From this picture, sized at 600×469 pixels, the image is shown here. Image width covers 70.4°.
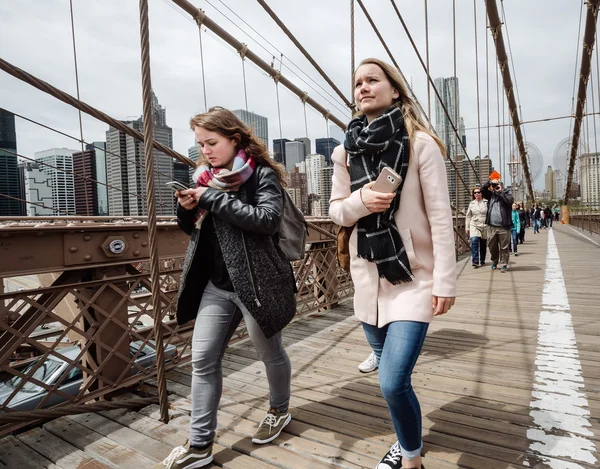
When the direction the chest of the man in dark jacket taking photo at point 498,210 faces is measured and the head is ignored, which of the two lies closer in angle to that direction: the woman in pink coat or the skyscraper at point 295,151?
the woman in pink coat

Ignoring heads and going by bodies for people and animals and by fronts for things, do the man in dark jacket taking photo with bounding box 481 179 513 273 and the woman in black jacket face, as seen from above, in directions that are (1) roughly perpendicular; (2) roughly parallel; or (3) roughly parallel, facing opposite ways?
roughly parallel

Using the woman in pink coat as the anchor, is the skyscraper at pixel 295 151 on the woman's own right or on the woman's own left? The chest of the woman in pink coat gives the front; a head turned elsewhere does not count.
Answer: on the woman's own right

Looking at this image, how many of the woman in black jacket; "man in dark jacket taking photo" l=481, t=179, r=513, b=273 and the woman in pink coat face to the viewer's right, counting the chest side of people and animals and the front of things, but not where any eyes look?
0

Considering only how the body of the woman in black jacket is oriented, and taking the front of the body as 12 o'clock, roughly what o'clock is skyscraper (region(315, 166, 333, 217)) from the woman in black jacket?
The skyscraper is roughly at 5 o'clock from the woman in black jacket.

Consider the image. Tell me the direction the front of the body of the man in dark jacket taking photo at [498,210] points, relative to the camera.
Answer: toward the camera

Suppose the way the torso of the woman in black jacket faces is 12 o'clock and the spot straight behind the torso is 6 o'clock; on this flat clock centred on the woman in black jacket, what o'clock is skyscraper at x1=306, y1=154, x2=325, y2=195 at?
The skyscraper is roughly at 5 o'clock from the woman in black jacket.

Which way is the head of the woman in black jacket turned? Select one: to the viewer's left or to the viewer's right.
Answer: to the viewer's left

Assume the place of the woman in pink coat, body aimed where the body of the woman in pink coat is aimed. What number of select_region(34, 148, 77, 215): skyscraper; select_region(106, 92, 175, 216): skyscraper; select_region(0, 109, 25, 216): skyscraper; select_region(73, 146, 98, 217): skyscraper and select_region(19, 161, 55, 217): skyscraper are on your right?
5

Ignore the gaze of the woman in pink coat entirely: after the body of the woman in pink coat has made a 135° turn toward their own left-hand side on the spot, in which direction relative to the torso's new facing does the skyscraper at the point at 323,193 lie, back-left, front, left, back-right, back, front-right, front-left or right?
left

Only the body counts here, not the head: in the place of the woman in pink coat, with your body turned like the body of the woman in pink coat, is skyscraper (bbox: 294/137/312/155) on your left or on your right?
on your right

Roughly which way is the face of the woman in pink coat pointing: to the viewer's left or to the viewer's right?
to the viewer's left

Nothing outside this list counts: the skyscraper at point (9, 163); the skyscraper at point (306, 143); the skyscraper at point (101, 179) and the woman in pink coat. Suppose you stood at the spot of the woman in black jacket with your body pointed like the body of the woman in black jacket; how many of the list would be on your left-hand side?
1

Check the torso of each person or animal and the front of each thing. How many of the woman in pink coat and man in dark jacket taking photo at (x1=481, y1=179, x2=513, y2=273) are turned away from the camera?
0
